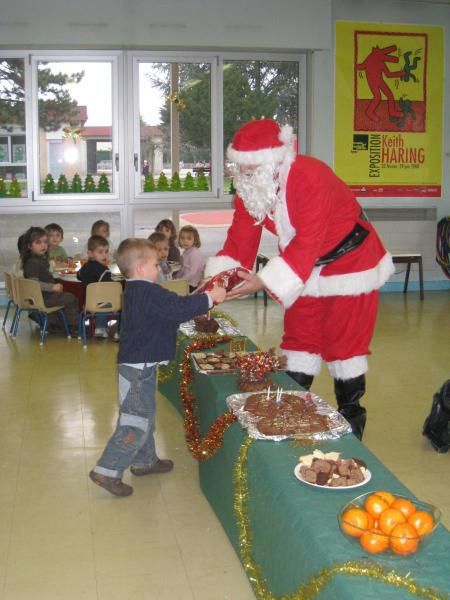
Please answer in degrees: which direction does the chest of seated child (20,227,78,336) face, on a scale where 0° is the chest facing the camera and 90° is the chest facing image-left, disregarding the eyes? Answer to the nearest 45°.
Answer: approximately 270°

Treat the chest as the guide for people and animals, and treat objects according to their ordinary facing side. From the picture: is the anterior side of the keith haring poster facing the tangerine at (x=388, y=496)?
yes

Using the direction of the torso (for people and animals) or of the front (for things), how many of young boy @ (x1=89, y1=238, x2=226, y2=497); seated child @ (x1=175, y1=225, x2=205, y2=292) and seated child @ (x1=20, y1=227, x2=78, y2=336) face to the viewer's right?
2

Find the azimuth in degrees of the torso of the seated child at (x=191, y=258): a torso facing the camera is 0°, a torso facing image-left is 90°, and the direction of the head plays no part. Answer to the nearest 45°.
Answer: approximately 45°

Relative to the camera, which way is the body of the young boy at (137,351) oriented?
to the viewer's right

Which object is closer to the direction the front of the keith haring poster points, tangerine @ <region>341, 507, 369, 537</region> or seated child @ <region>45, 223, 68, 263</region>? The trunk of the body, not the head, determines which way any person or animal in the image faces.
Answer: the tangerine
